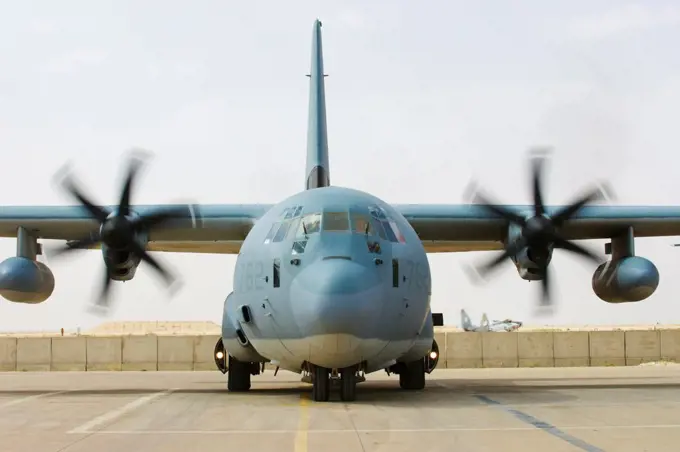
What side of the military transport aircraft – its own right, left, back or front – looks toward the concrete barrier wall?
back

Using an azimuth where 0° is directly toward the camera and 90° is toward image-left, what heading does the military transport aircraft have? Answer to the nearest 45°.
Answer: approximately 0°
